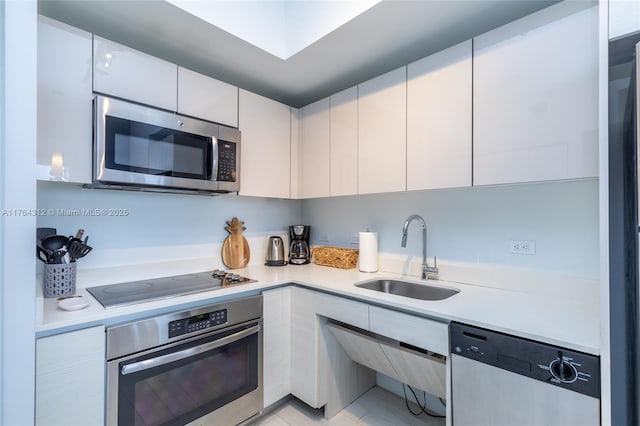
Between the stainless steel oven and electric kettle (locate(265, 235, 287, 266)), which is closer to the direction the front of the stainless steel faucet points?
the stainless steel oven

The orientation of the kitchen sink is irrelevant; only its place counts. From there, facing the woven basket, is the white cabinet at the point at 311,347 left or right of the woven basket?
left

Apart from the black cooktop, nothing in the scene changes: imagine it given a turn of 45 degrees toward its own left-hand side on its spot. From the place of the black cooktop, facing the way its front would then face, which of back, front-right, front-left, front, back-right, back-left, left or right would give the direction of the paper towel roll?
front

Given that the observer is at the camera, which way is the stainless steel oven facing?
facing the viewer and to the right of the viewer

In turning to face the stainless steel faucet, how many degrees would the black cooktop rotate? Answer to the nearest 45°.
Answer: approximately 45° to its left

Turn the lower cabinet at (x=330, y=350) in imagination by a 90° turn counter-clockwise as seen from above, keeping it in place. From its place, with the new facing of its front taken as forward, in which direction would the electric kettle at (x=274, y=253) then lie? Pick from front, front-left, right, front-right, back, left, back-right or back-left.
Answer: back

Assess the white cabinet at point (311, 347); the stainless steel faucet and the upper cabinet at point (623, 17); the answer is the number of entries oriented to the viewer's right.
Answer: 0

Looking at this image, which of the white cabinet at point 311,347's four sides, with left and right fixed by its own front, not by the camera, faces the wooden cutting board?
right

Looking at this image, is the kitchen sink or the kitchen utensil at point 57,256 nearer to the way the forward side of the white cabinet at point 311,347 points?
the kitchen utensil

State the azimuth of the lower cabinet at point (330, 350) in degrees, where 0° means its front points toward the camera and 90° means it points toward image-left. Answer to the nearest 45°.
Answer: approximately 45°

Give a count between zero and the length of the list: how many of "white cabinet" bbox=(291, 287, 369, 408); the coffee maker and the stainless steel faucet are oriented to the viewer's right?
0

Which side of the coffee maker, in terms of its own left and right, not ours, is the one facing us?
front
